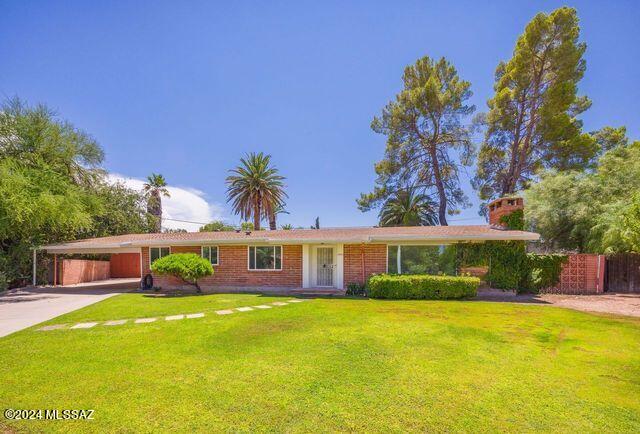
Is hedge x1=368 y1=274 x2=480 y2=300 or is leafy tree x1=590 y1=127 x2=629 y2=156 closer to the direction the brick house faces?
the hedge

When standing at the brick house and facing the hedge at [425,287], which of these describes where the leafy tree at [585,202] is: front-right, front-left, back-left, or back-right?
front-left

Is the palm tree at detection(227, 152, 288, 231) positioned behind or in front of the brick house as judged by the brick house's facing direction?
behind

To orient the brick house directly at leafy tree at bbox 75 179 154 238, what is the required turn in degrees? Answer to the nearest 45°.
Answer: approximately 135° to its right

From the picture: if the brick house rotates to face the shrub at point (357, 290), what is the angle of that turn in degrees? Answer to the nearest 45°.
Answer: approximately 45° to its left

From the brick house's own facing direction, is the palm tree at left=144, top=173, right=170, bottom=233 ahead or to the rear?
to the rear

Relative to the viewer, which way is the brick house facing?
toward the camera

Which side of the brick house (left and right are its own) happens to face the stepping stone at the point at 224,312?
front

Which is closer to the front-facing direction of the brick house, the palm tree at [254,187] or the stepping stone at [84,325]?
the stepping stone

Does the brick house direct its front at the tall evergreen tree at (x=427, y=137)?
no

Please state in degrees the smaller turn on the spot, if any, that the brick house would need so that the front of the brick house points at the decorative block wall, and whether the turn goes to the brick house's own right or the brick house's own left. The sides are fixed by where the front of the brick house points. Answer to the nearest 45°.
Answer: approximately 90° to the brick house's own left

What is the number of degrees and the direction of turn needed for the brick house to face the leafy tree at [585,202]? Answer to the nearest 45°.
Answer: approximately 90° to its left
